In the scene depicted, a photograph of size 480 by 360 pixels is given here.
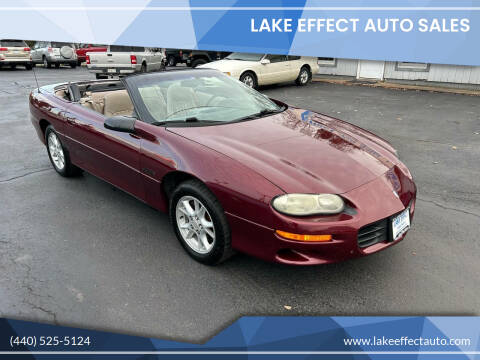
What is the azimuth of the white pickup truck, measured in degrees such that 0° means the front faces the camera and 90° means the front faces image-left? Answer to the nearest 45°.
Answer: approximately 225°

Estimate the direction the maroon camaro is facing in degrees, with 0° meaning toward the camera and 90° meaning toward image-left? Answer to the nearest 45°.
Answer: approximately 315°

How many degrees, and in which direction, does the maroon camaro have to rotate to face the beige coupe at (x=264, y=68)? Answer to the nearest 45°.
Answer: approximately 135° to its left

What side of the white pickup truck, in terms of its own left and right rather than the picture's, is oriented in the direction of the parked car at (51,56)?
left

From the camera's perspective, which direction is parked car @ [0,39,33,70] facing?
away from the camera

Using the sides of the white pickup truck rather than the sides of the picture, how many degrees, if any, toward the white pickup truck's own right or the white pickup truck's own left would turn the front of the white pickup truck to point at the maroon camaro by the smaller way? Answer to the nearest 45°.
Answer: approximately 135° to the white pickup truck's own right

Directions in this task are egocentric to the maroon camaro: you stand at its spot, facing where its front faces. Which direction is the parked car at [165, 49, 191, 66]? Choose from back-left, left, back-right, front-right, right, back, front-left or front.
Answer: back-left

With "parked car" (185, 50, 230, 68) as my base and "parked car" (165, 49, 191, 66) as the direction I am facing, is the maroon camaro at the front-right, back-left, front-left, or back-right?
back-left
